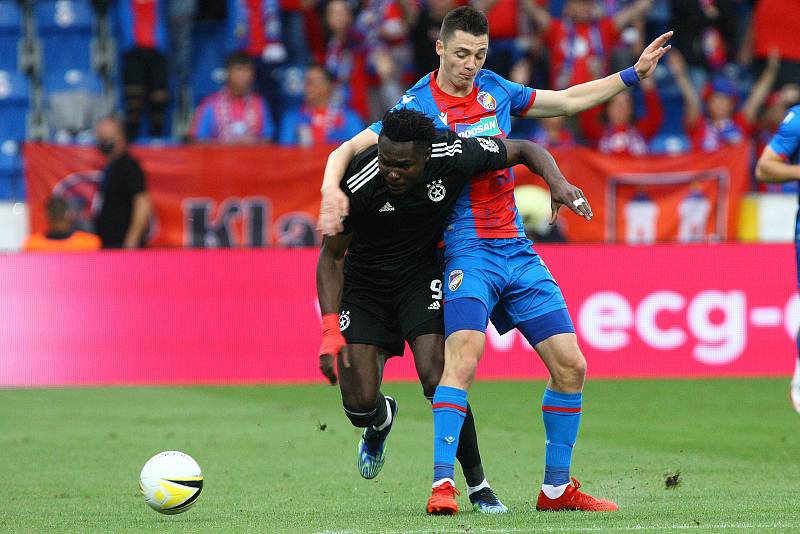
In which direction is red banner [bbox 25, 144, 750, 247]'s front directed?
toward the camera

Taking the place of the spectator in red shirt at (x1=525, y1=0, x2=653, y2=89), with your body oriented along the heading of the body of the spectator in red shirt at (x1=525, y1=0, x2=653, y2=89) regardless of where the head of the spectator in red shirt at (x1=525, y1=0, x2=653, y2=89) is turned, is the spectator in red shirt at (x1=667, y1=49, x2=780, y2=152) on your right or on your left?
on your left

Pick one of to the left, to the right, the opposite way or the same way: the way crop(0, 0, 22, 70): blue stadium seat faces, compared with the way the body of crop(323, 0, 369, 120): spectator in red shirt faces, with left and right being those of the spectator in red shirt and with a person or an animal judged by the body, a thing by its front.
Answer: the same way

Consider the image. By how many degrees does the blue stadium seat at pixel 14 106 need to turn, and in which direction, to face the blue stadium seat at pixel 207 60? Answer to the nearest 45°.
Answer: approximately 90° to its left

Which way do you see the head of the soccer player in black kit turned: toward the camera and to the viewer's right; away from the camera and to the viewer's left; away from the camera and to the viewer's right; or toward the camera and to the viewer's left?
toward the camera and to the viewer's left

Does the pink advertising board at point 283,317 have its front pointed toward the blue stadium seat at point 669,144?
no

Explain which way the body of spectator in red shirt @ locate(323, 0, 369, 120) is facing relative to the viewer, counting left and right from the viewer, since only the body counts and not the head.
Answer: facing the viewer

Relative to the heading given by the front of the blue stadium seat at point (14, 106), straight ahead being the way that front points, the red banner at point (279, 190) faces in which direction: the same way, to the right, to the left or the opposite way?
the same way

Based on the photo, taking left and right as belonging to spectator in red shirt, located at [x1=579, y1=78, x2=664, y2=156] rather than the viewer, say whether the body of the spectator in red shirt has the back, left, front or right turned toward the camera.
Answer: front

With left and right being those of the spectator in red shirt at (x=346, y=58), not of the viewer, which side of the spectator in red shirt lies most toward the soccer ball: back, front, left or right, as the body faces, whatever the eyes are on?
front

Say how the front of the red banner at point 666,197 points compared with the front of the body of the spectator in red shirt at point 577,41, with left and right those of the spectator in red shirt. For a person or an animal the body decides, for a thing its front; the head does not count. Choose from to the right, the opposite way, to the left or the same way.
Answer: the same way

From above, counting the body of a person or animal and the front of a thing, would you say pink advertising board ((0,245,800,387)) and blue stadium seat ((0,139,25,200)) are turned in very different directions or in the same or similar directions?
same or similar directions

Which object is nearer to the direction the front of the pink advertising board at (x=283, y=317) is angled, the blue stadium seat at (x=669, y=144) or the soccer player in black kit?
the soccer player in black kit

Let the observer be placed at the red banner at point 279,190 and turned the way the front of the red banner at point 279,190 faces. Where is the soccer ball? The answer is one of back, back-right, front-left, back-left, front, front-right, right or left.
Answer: front

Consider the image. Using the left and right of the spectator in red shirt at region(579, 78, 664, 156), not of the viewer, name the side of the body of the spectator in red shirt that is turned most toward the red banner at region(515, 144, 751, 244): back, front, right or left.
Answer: front

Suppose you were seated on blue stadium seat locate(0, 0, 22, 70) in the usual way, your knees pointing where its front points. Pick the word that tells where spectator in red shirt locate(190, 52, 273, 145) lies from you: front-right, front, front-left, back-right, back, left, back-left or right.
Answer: front-left
